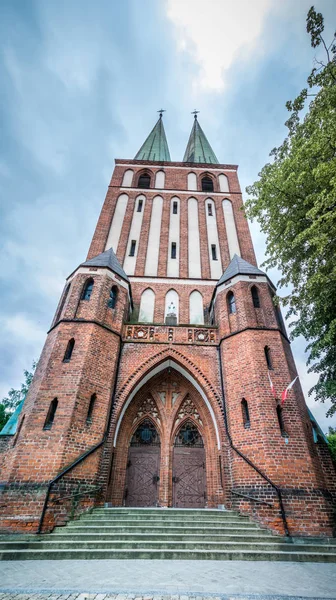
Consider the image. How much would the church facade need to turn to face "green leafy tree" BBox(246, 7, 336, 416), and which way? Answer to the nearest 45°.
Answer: approximately 45° to its left

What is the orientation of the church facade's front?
toward the camera
